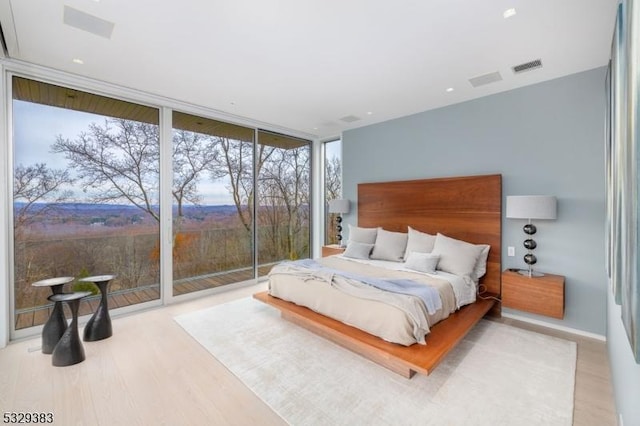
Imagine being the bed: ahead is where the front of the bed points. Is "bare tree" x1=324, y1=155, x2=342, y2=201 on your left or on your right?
on your right

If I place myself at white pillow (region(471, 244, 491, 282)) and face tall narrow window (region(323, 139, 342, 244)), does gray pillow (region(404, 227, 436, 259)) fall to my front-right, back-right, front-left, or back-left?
front-left

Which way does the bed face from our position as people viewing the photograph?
facing the viewer and to the left of the viewer

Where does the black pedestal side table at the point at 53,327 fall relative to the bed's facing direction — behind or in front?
in front

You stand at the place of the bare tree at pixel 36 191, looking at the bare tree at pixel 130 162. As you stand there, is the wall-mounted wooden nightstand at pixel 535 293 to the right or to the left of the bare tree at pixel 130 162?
right

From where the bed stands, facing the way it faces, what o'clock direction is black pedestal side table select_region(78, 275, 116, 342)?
The black pedestal side table is roughly at 1 o'clock from the bed.

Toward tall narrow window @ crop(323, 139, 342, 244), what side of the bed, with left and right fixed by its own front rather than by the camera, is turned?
right

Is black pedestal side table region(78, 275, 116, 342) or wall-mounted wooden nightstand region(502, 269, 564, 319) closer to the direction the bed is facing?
the black pedestal side table

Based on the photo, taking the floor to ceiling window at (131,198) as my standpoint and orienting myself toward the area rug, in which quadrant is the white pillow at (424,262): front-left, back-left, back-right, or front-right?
front-left
